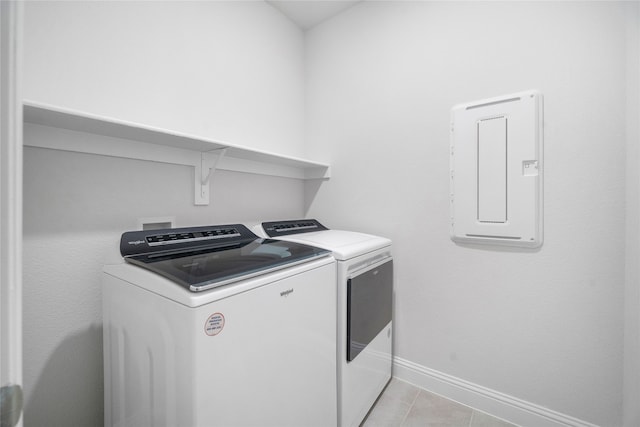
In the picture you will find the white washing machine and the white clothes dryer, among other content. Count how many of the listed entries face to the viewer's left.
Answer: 0

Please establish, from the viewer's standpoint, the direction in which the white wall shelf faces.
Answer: facing the viewer and to the right of the viewer

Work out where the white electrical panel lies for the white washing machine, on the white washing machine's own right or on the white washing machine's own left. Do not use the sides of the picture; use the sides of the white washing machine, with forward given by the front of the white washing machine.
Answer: on the white washing machine's own left

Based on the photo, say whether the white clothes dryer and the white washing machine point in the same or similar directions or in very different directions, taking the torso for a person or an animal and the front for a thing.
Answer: same or similar directions

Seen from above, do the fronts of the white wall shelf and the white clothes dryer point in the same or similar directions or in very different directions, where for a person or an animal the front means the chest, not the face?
same or similar directions

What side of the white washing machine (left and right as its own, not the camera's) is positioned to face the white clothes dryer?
left

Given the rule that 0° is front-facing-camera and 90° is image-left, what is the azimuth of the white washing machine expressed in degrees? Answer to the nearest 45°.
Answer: approximately 315°

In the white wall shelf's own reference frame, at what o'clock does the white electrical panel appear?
The white electrical panel is roughly at 11 o'clock from the white wall shelf.

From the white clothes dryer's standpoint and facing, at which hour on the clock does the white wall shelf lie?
The white wall shelf is roughly at 4 o'clock from the white clothes dryer.

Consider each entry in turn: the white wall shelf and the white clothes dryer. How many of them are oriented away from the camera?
0
